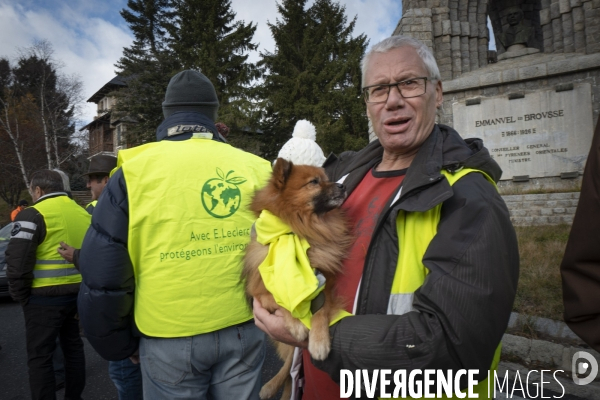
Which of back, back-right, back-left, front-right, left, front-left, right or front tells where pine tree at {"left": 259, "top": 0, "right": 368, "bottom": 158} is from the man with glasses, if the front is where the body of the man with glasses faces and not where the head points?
back-right

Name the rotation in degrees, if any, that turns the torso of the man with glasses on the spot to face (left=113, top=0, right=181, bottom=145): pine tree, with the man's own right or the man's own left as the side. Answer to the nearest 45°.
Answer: approximately 90° to the man's own right

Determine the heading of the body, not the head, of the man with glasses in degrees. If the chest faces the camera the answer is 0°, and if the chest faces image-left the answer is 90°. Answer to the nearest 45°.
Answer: approximately 45°

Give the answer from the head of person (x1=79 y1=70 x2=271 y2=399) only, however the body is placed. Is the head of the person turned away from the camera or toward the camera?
away from the camera

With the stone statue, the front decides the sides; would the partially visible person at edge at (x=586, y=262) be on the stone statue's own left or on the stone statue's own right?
on the stone statue's own left

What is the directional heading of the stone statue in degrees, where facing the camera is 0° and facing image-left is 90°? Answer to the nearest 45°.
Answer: approximately 45°

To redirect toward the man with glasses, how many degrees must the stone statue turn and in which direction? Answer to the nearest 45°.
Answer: approximately 45° to its left

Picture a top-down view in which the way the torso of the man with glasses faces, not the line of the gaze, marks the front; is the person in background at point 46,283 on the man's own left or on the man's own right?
on the man's own right

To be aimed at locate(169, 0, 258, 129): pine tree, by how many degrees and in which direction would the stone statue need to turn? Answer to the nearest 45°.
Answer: approximately 45° to its right
